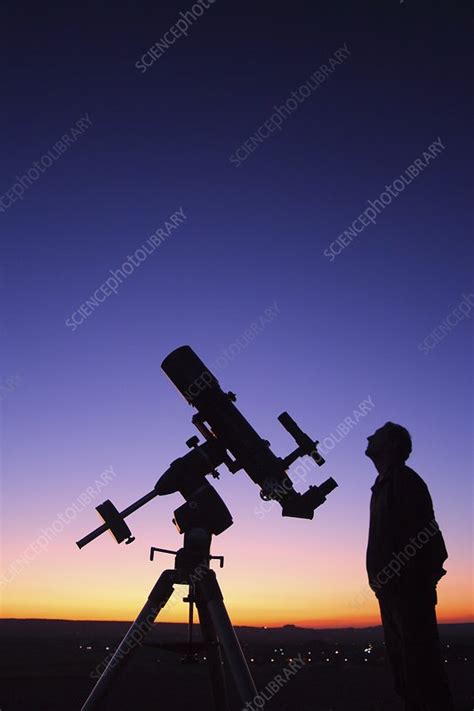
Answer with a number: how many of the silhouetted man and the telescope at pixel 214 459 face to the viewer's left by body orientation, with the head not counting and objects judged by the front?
2

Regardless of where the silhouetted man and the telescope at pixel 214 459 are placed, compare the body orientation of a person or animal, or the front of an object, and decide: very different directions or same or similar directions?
same or similar directions

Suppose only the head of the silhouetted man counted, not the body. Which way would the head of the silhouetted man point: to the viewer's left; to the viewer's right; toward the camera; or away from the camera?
to the viewer's left

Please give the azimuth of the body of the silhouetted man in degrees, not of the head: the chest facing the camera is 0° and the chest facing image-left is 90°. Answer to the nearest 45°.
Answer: approximately 90°

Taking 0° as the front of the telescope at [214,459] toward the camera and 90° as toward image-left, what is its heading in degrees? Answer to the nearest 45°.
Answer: approximately 90°
